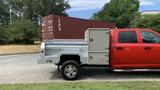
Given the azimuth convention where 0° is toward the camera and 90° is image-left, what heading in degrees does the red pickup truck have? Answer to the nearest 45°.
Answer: approximately 270°

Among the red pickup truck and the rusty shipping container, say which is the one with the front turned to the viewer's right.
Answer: the red pickup truck

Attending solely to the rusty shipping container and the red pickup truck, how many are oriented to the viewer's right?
1
